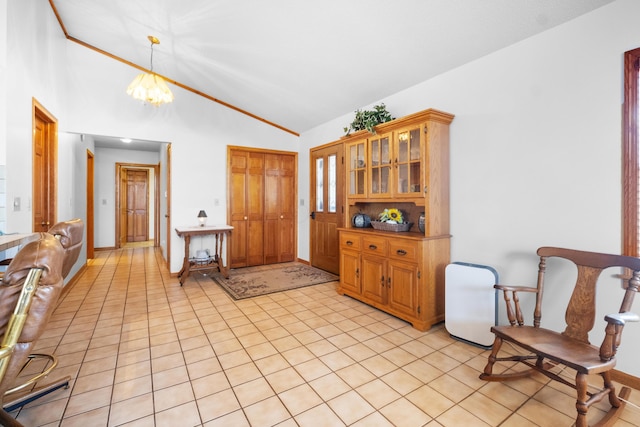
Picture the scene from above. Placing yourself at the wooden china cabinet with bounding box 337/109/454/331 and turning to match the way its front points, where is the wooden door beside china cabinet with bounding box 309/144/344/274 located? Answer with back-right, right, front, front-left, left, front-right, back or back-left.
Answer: right

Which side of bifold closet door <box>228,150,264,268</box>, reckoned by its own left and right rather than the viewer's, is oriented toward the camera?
front

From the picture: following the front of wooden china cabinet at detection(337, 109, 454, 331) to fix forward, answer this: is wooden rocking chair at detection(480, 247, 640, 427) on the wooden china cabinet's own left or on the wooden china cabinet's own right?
on the wooden china cabinet's own left

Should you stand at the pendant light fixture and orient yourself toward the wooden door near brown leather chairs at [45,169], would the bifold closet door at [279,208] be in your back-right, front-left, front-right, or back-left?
back-right

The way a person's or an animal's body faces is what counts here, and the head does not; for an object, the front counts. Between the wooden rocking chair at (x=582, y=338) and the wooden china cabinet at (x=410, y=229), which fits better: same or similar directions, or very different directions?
same or similar directions

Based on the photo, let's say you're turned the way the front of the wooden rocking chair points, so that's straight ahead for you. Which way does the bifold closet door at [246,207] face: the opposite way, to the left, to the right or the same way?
to the left

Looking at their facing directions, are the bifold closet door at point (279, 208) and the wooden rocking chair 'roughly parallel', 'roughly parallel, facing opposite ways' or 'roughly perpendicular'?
roughly perpendicular

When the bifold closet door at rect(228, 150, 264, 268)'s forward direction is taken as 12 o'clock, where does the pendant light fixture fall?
The pendant light fixture is roughly at 1 o'clock from the bifold closet door.

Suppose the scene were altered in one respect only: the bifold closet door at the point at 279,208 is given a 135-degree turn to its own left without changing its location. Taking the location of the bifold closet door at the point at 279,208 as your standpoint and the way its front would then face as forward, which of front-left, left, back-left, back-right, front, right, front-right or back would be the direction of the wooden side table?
back

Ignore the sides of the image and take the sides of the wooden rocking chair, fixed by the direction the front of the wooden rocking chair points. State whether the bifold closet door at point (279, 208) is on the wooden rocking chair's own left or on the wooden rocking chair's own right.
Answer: on the wooden rocking chair's own right

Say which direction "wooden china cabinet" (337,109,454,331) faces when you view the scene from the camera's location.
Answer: facing the viewer and to the left of the viewer
